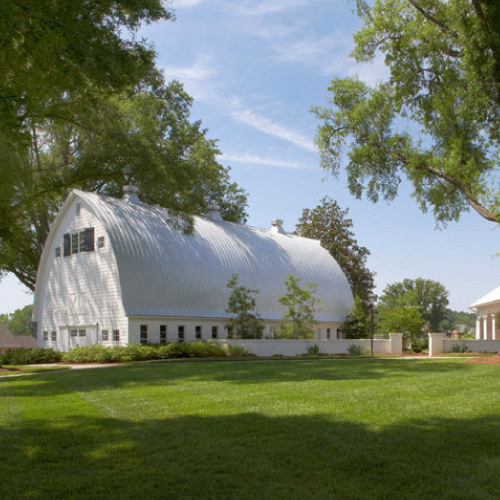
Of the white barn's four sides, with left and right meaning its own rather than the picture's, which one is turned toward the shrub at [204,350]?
left

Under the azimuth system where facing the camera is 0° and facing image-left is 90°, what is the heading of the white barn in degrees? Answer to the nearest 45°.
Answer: approximately 45°

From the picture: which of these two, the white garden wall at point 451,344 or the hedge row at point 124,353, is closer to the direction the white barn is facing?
the hedge row

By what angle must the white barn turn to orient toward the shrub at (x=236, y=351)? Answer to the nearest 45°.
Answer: approximately 90° to its left

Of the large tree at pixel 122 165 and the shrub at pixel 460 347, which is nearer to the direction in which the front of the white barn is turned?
the large tree

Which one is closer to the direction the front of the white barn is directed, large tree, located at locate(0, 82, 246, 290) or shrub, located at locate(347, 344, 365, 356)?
the large tree

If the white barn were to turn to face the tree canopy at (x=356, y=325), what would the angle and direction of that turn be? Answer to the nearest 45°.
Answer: approximately 180°

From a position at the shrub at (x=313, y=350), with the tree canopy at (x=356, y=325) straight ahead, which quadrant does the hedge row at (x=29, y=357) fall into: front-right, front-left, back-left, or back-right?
back-left
